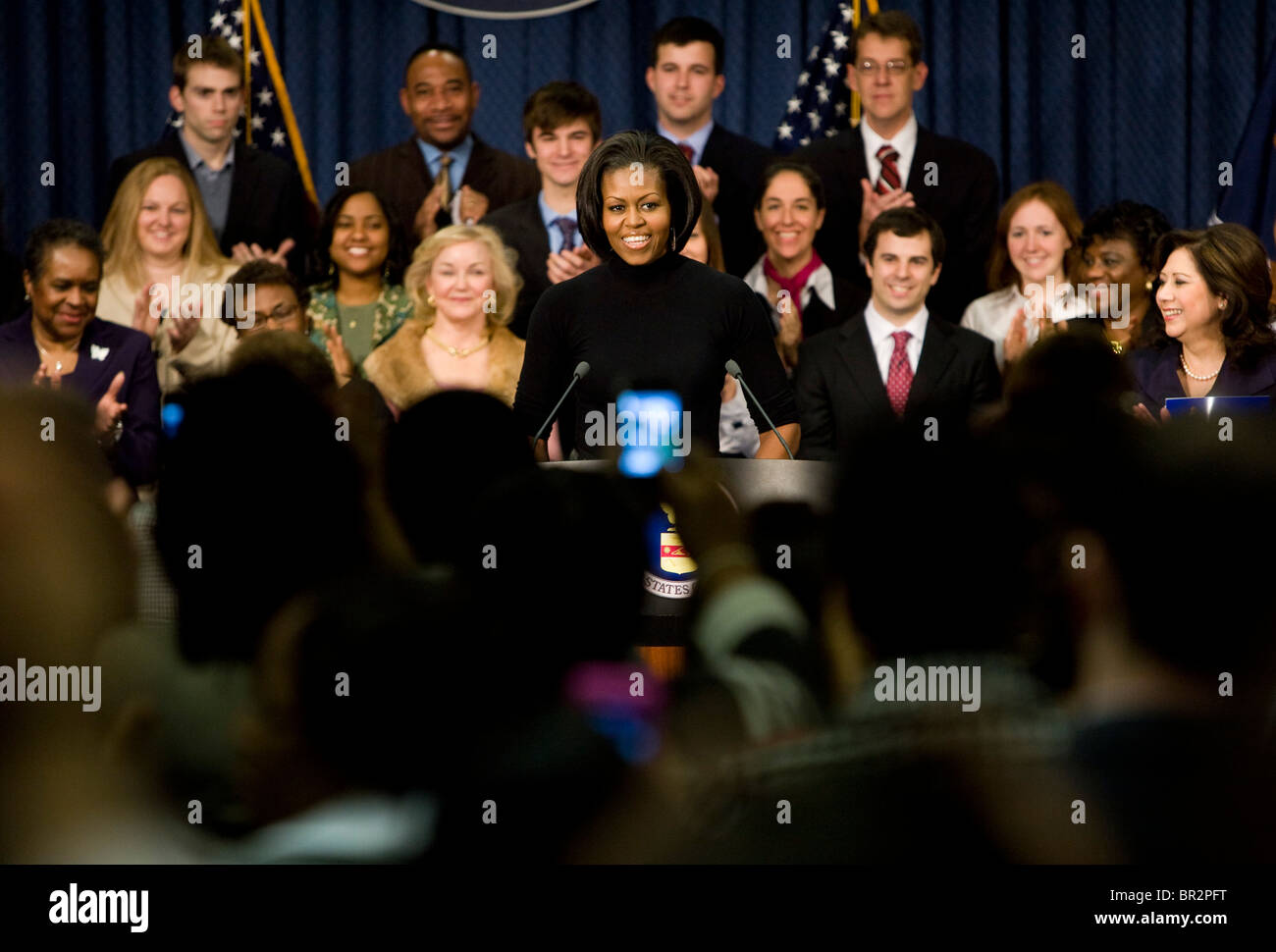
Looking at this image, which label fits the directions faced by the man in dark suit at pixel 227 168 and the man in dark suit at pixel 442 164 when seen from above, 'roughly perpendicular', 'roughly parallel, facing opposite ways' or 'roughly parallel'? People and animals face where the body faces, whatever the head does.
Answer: roughly parallel

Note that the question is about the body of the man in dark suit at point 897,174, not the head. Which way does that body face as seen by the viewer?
toward the camera

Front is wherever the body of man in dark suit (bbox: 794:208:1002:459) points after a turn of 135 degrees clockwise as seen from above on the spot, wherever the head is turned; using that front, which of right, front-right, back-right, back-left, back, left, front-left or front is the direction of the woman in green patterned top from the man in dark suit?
front-left

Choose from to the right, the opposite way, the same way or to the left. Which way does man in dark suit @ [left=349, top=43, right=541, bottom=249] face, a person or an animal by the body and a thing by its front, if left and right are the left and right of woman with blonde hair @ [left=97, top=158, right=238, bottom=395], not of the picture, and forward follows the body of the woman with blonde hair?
the same way

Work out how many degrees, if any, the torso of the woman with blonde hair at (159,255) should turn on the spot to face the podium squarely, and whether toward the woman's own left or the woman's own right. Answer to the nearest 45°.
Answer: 0° — they already face it

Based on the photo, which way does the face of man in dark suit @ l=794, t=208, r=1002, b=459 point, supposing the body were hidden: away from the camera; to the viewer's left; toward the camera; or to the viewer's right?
toward the camera

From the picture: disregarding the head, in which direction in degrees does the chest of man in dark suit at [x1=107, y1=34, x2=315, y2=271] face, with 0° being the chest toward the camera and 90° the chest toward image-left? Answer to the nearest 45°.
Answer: approximately 0°

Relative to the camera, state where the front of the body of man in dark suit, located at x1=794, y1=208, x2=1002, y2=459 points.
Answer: toward the camera

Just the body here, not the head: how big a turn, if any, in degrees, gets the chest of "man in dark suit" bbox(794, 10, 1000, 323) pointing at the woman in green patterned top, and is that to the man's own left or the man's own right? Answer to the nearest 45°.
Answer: approximately 45° to the man's own right

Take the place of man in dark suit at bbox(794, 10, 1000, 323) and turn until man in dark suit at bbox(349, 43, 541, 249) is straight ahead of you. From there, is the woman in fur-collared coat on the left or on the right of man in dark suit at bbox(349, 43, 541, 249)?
left

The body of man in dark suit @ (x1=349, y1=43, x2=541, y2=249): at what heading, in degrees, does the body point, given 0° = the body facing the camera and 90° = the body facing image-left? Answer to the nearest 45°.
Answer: approximately 0°

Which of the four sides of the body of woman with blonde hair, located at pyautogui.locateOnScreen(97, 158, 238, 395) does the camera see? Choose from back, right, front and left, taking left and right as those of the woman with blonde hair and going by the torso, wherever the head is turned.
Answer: front

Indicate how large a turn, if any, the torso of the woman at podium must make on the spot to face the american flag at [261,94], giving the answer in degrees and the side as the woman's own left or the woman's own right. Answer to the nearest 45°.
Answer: approximately 135° to the woman's own right

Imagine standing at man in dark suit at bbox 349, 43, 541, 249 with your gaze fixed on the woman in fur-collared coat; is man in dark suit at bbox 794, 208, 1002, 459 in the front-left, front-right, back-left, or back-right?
front-left

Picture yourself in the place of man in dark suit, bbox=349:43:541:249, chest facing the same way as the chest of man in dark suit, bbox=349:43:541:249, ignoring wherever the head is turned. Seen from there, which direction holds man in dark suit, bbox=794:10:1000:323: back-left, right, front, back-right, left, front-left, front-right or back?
left

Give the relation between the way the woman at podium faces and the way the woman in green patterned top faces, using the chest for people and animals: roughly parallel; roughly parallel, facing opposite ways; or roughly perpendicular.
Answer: roughly parallel

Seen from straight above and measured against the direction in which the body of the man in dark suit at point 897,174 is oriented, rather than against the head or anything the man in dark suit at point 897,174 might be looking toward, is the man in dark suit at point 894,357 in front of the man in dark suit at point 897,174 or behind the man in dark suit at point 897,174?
in front

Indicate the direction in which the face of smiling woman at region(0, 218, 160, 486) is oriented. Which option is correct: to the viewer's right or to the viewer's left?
to the viewer's right

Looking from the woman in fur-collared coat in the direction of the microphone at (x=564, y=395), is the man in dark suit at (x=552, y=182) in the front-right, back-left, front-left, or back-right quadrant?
back-left

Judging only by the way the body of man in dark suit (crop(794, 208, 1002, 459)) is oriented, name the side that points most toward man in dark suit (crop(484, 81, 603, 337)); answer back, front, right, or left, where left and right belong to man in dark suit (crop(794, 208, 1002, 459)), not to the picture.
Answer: right

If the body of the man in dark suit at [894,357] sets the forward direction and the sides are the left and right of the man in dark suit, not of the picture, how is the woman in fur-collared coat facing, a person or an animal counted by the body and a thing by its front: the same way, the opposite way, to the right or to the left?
the same way
